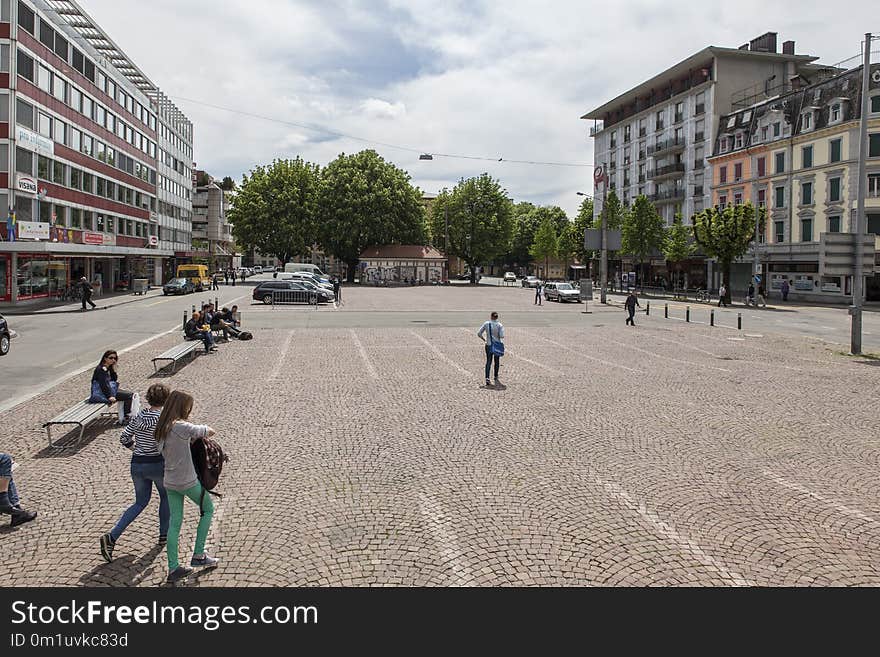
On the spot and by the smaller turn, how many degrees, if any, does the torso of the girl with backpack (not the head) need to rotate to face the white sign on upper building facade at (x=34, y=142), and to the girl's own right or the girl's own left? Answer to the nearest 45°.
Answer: approximately 45° to the girl's own left

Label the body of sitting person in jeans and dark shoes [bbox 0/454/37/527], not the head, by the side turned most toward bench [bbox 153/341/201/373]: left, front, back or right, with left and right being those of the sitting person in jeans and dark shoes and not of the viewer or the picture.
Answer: left

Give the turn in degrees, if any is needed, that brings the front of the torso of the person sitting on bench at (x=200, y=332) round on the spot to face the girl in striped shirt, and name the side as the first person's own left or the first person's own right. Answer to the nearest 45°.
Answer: approximately 45° to the first person's own right

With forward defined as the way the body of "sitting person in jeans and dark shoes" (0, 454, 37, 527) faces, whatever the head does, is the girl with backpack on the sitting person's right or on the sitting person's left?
on the sitting person's right

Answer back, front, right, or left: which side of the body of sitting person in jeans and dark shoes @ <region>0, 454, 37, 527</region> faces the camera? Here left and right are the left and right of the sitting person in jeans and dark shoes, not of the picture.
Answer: right

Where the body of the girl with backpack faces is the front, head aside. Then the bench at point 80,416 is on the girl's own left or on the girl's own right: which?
on the girl's own left

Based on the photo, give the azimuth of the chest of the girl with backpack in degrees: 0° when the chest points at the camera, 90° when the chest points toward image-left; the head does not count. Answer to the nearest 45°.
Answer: approximately 225°

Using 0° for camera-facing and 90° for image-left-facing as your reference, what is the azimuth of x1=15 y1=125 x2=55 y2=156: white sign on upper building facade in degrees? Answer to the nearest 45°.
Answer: approximately 315°
